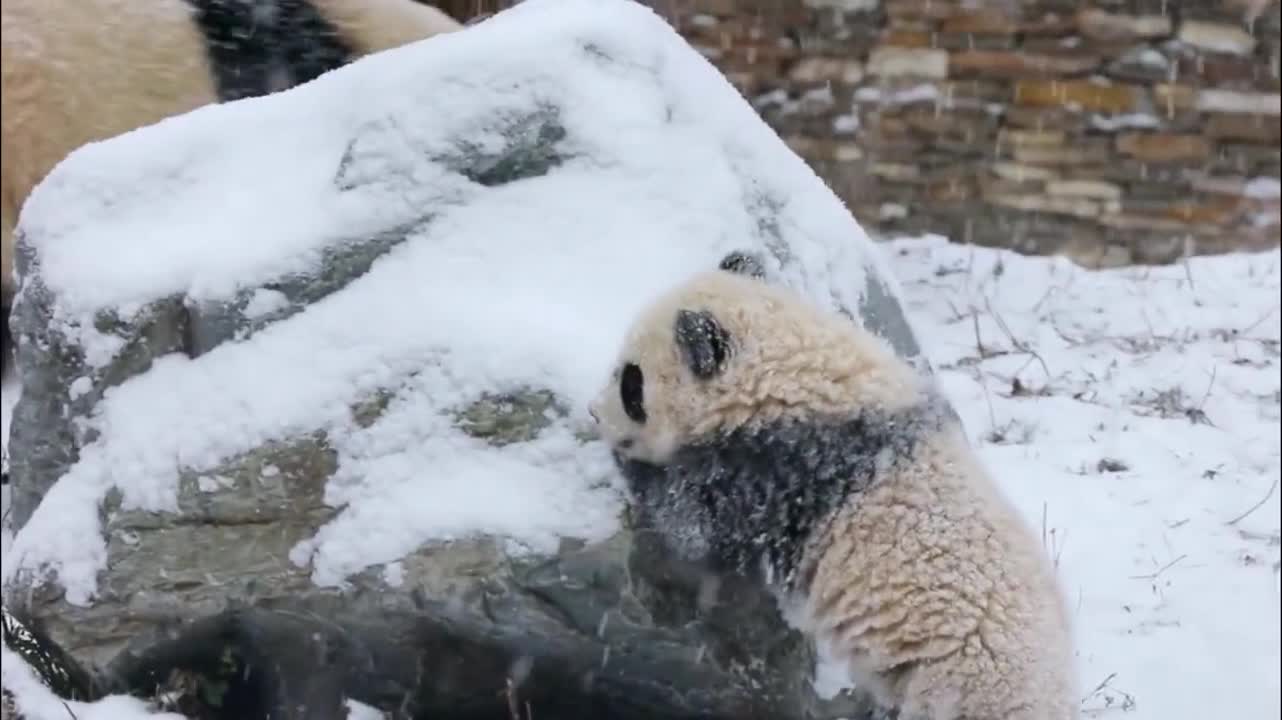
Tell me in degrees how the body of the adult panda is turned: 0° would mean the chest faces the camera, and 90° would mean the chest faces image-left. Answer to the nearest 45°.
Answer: approximately 270°

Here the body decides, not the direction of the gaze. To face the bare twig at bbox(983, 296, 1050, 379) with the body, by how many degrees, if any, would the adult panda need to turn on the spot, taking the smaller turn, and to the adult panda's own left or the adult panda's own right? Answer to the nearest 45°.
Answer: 0° — it already faces it

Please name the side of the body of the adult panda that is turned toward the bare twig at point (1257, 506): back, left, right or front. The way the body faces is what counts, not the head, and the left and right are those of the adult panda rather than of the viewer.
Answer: front

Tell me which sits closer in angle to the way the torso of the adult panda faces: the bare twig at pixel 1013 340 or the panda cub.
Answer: the bare twig

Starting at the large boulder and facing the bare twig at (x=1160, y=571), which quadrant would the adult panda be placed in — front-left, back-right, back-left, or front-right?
back-left

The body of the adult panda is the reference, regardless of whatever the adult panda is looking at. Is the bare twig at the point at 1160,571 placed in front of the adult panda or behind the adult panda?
in front

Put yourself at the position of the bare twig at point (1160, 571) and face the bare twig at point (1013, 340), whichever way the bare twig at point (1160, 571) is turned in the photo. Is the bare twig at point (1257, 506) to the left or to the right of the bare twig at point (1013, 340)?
right

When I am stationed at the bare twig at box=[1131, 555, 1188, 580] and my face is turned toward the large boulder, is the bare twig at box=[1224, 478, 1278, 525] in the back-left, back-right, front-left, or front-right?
back-right

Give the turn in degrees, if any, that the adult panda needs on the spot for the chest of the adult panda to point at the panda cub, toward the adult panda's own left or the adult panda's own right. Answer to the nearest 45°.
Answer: approximately 45° to the adult panda's own right

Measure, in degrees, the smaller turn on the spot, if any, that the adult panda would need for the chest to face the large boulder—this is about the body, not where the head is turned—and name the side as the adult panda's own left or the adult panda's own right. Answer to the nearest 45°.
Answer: approximately 90° to the adult panda's own right
